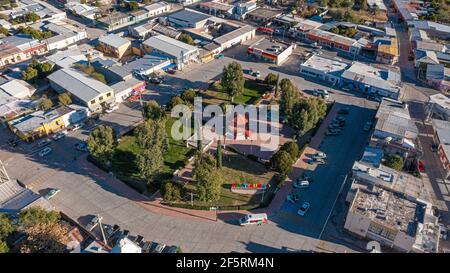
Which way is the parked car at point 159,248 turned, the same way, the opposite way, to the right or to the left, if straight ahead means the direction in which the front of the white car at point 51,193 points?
the same way

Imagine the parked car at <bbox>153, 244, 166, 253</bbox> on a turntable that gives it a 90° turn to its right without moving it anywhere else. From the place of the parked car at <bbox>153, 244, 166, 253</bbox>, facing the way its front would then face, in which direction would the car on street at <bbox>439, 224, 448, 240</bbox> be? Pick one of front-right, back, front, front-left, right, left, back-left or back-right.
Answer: back-right

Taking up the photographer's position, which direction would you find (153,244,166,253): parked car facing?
facing the viewer and to the left of the viewer

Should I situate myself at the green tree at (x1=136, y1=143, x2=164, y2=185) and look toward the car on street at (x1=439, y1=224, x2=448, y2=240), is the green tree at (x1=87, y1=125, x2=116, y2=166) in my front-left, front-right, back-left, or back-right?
back-left

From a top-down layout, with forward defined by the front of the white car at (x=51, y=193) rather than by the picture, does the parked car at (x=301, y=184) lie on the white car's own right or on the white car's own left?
on the white car's own left

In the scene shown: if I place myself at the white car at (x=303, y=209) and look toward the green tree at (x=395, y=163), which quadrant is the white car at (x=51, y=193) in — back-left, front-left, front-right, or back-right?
back-left

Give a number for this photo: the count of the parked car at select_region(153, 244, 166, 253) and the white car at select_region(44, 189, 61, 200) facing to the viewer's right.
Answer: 0
